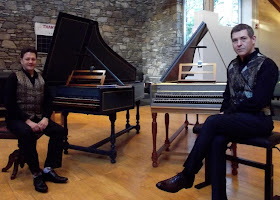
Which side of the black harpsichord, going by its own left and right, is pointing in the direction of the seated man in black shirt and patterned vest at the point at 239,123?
left

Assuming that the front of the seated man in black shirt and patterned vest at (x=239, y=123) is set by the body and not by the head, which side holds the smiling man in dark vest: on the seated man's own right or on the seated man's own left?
on the seated man's own right

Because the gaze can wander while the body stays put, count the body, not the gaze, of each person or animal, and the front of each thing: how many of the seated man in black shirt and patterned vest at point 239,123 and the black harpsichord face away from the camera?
0

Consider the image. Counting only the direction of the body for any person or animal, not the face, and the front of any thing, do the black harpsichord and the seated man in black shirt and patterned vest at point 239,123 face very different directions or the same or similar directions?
same or similar directions

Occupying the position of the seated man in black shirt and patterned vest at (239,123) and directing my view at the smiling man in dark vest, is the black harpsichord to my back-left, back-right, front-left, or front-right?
front-right

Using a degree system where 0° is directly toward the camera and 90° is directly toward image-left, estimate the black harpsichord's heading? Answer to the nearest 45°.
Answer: approximately 45°

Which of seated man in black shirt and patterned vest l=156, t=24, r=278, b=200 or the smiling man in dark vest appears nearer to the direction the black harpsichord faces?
the smiling man in dark vest

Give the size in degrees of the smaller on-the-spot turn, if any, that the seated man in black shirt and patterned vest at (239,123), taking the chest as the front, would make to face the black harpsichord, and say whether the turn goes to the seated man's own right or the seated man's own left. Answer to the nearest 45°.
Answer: approximately 90° to the seated man's own right

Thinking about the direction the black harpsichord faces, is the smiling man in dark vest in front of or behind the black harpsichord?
in front
